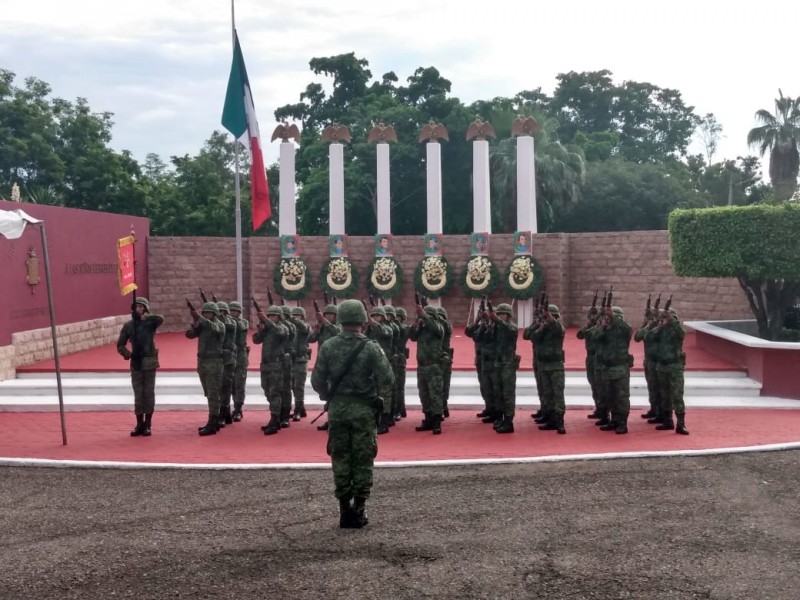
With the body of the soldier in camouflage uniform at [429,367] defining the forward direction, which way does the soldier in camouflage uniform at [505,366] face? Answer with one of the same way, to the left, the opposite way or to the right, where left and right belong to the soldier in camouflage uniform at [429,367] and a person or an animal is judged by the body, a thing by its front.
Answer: the same way

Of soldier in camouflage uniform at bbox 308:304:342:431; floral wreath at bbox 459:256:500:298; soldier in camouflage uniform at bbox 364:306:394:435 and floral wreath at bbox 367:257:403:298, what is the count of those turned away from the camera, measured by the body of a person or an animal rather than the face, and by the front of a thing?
0

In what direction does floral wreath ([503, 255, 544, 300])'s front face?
toward the camera

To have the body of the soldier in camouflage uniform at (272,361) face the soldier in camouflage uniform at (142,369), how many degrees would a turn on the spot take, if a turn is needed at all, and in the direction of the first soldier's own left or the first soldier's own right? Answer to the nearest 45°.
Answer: approximately 45° to the first soldier's own right

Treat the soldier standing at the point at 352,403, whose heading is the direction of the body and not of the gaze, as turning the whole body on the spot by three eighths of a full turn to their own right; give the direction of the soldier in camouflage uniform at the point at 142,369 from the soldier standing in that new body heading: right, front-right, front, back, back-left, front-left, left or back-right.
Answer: back

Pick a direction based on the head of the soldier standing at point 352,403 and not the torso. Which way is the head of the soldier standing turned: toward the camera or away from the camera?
away from the camera

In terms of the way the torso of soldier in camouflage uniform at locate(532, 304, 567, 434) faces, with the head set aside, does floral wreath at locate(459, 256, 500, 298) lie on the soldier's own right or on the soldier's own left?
on the soldier's own right

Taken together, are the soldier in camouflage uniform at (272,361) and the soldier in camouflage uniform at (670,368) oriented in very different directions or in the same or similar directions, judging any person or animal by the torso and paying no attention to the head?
same or similar directions

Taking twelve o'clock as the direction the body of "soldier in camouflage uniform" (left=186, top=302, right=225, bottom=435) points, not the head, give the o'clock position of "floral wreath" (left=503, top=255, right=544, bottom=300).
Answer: The floral wreath is roughly at 6 o'clock from the soldier in camouflage uniform.

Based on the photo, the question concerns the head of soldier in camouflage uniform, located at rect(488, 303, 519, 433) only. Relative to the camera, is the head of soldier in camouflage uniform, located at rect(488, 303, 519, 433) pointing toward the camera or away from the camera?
toward the camera

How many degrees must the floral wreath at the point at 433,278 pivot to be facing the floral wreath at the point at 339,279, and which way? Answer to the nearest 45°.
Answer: approximately 90° to its right

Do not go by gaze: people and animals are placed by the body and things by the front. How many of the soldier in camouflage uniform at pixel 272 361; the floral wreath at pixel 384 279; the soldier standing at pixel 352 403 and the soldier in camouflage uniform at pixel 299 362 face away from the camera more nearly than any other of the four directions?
1

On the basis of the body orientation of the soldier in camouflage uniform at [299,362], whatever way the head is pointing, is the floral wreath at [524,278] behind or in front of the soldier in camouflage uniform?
behind

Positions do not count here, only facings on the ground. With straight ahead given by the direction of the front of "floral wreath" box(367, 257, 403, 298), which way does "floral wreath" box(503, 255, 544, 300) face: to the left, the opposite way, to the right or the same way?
the same way

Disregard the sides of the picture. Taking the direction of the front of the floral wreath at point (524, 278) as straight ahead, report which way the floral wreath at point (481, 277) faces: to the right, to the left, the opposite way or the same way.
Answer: the same way

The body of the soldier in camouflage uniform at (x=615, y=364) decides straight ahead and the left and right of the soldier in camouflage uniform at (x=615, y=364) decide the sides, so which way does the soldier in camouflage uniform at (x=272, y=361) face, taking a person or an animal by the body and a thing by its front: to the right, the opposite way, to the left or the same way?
the same way

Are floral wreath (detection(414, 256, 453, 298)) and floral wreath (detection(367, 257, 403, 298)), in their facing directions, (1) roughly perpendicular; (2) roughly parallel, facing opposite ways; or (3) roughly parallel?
roughly parallel

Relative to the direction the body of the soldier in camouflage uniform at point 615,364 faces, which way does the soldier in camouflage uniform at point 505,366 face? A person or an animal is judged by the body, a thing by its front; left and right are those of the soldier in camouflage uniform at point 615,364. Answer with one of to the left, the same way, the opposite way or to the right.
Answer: the same way

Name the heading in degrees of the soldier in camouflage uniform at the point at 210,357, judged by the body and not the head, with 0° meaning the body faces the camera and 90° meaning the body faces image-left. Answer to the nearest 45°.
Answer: approximately 45°

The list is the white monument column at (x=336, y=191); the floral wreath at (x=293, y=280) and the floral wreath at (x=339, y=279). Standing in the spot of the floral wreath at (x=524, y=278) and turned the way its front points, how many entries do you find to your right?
3
